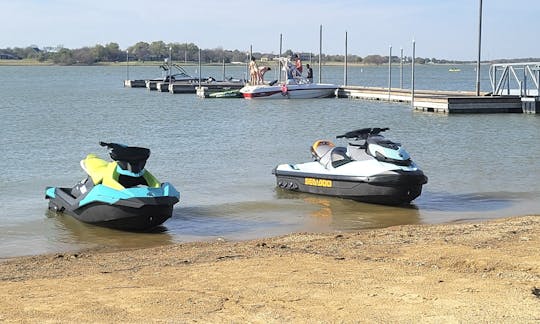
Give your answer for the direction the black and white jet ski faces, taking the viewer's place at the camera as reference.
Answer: facing the viewer and to the right of the viewer
